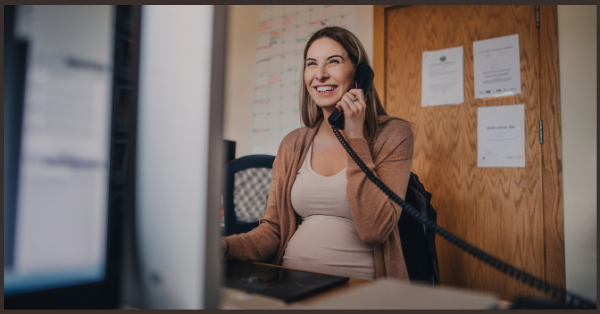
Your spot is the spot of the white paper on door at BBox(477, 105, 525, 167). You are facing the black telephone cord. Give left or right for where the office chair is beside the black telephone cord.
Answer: right

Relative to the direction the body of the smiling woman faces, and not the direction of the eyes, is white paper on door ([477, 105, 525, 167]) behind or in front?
behind

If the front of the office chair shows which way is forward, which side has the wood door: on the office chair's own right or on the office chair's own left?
on the office chair's own left

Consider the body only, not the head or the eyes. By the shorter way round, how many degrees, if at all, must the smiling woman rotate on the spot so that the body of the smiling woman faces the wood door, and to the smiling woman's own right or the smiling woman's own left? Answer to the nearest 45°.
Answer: approximately 180°

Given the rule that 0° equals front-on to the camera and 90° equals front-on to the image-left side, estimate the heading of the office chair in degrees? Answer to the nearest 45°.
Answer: approximately 0°

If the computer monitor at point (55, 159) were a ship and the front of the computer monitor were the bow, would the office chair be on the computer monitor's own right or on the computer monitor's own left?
on the computer monitor's own left

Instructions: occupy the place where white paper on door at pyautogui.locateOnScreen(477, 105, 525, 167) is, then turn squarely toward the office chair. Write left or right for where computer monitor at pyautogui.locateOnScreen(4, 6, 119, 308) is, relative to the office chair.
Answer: left

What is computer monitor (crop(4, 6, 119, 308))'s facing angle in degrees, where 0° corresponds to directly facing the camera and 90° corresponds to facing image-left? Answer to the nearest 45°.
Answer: approximately 315°

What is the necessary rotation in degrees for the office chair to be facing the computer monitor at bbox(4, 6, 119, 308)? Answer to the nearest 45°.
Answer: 0° — it already faces it

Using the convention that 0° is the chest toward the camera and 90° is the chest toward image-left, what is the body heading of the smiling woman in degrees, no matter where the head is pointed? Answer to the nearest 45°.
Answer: approximately 45°

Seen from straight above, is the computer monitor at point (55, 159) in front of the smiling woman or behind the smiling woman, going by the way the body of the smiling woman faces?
in front

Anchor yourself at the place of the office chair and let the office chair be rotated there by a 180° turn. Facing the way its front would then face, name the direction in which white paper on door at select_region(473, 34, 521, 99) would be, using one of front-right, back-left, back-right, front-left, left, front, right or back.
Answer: right
